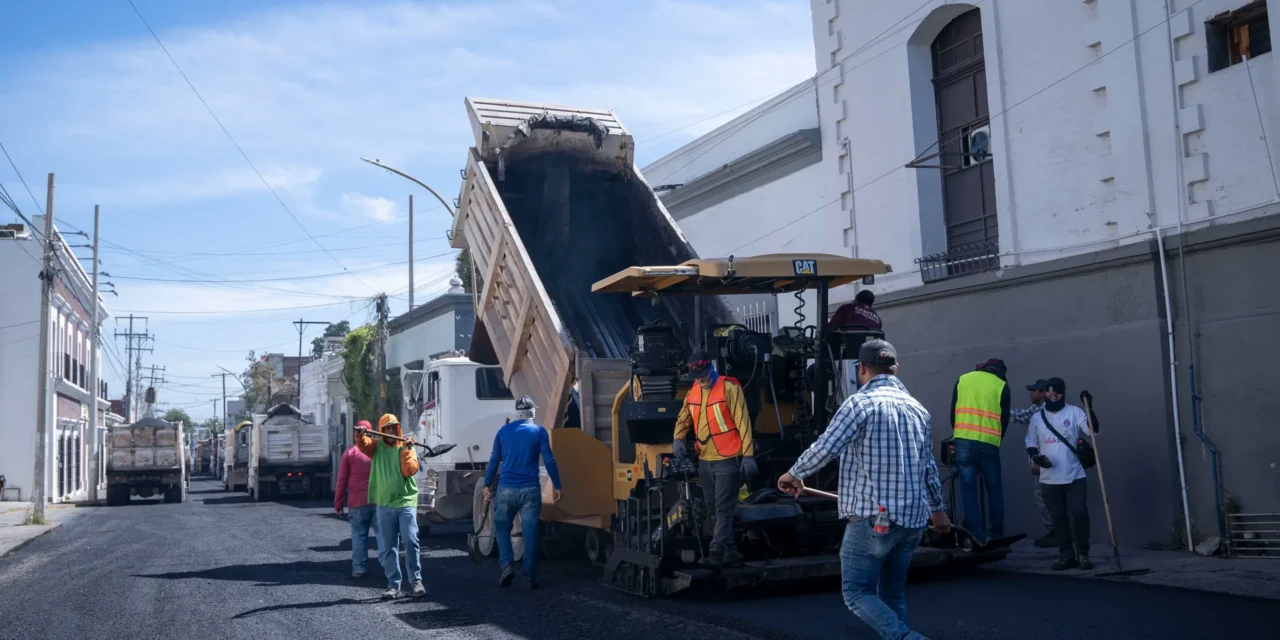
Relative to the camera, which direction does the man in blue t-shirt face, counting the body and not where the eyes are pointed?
away from the camera

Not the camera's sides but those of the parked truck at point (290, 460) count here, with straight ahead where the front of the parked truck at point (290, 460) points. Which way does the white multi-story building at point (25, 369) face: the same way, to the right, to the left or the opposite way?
to the right

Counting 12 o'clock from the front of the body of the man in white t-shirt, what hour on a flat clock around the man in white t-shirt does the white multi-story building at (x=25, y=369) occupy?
The white multi-story building is roughly at 4 o'clock from the man in white t-shirt.

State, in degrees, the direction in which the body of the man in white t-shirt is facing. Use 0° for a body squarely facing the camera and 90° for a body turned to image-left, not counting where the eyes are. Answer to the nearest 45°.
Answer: approximately 0°

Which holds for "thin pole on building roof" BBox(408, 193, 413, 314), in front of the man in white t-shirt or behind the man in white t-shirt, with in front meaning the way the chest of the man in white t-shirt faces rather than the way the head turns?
behind

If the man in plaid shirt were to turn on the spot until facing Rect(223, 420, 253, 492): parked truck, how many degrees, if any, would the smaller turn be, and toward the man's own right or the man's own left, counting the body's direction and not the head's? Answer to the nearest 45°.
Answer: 0° — they already face it

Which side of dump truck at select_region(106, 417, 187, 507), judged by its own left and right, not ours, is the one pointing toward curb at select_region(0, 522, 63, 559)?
back

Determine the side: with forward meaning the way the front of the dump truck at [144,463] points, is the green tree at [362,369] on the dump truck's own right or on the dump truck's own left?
on the dump truck's own right

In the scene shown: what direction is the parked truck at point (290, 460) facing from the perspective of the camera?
away from the camera

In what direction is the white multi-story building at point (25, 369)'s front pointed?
to the viewer's right

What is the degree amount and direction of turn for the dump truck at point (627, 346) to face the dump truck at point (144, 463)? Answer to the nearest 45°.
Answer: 0° — it already faces it

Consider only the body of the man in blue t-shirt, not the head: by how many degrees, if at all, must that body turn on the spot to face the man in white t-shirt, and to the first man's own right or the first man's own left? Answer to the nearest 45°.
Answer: approximately 90° to the first man's own right

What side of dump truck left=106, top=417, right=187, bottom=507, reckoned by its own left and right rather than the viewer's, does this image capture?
back
